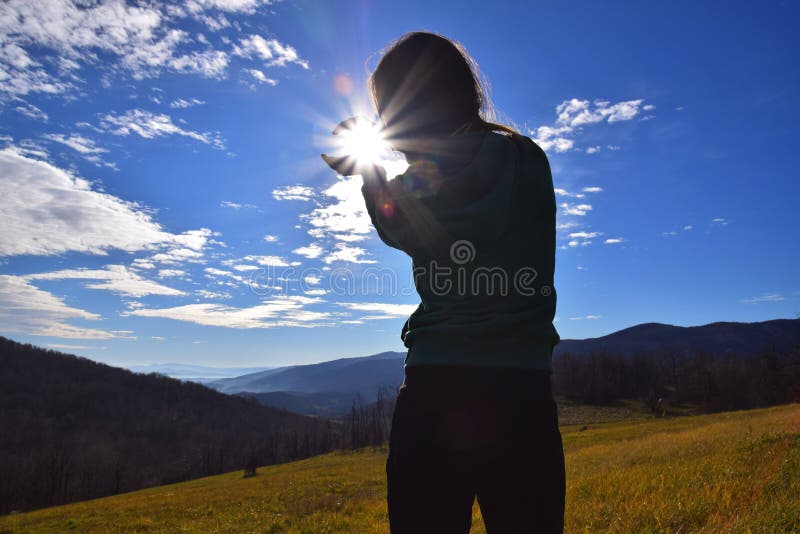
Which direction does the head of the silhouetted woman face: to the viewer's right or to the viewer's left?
to the viewer's left

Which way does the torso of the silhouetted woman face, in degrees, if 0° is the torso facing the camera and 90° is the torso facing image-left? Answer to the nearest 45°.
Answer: approximately 135°
